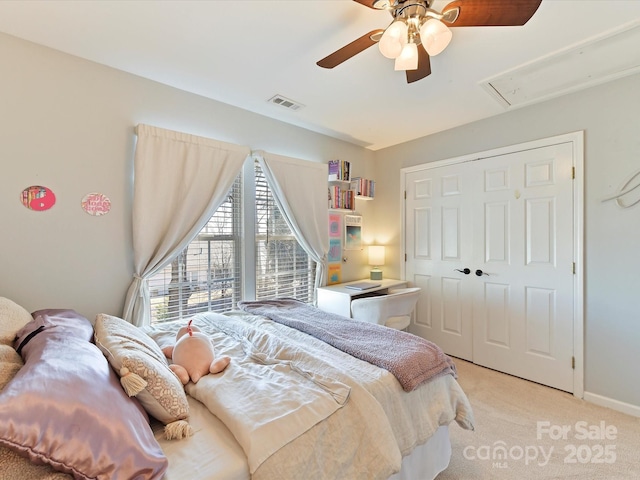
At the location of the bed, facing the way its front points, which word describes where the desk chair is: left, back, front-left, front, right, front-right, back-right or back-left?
front

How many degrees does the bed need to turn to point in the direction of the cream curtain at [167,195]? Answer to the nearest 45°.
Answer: approximately 45° to its left

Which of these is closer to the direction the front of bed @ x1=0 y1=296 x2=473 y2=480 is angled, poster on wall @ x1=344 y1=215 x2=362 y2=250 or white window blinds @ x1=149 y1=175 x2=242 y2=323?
the poster on wall

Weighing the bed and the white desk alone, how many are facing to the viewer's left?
0

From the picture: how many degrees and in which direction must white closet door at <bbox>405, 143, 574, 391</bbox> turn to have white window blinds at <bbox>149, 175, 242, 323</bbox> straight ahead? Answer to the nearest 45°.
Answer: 0° — it already faces it

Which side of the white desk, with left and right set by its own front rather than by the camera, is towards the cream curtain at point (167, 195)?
right

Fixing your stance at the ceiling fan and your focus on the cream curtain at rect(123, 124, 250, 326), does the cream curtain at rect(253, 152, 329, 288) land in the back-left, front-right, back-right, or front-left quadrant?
front-right

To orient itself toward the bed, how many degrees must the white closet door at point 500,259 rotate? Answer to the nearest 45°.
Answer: approximately 45° to its left

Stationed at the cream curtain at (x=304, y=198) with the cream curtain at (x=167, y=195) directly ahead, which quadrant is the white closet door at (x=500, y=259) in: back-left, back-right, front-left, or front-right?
back-left

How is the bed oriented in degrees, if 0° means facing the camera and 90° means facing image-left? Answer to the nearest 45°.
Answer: approximately 225°

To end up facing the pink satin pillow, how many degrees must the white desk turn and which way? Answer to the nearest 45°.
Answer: approximately 45° to its right

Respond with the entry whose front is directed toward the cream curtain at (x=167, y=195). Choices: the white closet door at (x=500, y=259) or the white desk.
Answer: the white closet door

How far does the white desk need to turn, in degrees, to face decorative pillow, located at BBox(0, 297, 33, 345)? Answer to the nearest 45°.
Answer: approximately 90° to its right

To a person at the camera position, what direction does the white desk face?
facing the viewer and to the right of the viewer

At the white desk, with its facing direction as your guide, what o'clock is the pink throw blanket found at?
The pink throw blanket is roughly at 1 o'clock from the white desk.

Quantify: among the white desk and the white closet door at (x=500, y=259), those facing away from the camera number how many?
0

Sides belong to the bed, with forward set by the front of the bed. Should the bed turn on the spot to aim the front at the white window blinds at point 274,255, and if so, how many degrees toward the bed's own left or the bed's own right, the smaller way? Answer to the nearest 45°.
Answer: approximately 45° to the bed's own left

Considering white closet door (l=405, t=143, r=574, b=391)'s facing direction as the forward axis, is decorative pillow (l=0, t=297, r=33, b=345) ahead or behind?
ahead

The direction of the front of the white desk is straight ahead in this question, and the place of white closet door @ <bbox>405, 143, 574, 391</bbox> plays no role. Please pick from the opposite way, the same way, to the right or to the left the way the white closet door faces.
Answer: to the right

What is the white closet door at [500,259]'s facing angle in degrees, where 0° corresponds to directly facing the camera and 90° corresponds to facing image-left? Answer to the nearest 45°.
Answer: approximately 45°
